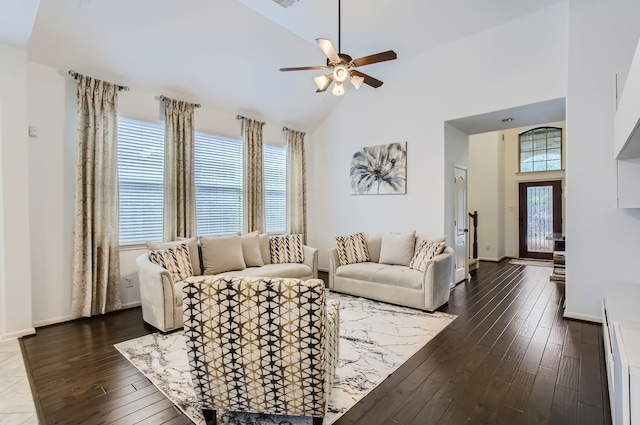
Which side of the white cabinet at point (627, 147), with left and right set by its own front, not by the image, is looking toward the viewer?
left

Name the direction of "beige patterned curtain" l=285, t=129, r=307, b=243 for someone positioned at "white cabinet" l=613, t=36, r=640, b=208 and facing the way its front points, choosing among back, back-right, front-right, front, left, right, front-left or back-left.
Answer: front

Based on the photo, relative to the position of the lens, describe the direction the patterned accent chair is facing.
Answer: facing away from the viewer

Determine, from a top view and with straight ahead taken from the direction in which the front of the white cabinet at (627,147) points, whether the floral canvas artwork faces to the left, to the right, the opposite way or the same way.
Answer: to the left

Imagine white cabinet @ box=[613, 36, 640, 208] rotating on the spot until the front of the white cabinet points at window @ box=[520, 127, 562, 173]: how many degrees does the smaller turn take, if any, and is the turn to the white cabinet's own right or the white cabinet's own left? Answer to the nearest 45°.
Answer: approximately 90° to the white cabinet's own right

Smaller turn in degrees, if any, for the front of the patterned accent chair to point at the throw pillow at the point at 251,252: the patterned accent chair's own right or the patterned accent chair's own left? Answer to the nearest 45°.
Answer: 0° — it already faces it

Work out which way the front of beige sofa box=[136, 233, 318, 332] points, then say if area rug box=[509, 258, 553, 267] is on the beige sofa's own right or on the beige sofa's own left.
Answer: on the beige sofa's own left

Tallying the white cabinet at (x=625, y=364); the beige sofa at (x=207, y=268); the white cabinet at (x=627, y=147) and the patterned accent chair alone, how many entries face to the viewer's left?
2

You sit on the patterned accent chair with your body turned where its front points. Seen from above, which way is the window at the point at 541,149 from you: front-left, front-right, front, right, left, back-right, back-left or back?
front-right

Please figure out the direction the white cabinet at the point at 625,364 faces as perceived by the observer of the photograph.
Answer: facing to the left of the viewer

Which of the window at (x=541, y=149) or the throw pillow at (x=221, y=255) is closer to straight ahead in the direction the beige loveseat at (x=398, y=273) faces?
the throw pillow

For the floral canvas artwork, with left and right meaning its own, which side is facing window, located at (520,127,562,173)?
back

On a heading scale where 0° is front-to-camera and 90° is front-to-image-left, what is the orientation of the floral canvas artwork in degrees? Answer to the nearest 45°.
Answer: approximately 45°

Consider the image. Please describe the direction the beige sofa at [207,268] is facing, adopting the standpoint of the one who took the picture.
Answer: facing the viewer and to the right of the viewer

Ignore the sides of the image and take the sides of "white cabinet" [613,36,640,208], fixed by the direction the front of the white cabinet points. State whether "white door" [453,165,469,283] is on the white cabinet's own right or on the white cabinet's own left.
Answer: on the white cabinet's own right
